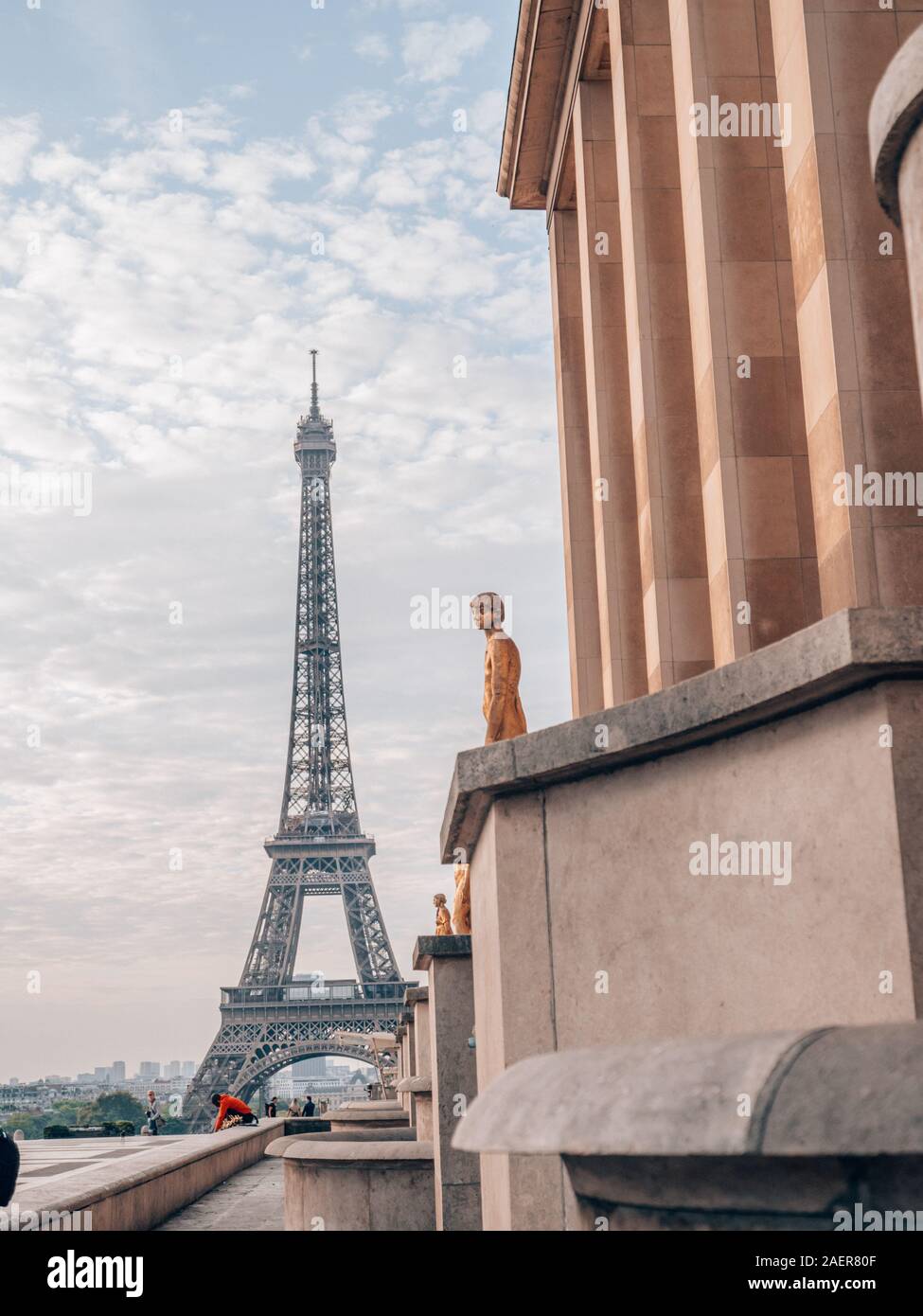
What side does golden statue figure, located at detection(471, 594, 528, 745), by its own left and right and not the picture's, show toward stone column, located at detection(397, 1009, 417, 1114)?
right

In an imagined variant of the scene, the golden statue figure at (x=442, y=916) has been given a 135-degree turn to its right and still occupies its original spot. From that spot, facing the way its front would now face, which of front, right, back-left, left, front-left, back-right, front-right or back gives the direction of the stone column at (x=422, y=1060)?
back-right

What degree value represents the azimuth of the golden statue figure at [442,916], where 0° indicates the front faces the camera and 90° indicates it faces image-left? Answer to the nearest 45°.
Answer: approximately 90°

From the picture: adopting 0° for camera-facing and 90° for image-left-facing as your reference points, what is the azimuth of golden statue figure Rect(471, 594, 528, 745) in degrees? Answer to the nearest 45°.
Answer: approximately 90°

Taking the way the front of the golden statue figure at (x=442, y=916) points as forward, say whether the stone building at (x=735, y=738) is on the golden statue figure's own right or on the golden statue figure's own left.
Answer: on the golden statue figure's own left

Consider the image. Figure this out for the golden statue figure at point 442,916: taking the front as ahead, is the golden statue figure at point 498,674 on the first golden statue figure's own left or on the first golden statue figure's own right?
on the first golden statue figure's own left

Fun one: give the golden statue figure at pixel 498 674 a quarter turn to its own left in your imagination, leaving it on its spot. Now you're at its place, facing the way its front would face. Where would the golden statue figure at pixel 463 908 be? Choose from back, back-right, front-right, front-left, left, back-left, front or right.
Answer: back

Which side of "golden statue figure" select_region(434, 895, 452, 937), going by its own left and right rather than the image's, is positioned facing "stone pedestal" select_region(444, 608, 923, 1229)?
left

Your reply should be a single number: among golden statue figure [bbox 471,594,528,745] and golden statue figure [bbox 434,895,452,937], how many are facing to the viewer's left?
2

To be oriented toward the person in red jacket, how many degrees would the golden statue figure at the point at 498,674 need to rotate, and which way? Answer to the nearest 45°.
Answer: approximately 90° to its right
